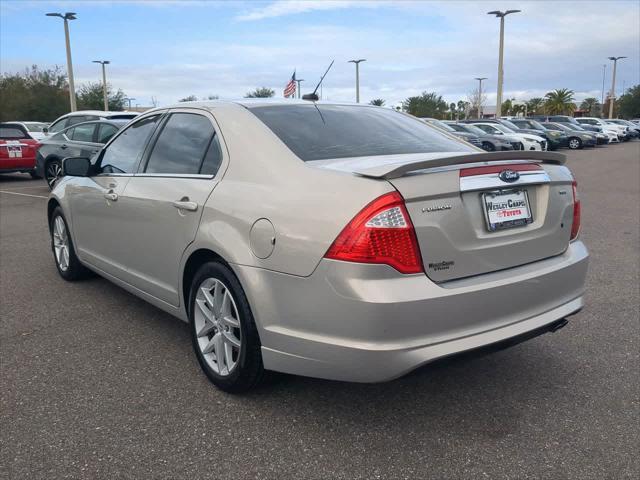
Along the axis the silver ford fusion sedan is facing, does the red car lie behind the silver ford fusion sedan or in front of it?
in front

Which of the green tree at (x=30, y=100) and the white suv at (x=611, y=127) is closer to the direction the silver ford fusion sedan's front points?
the green tree

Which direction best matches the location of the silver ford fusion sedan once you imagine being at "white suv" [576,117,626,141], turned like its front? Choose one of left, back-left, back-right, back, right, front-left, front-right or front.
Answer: front-right

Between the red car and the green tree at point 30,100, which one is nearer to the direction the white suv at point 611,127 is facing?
the red car

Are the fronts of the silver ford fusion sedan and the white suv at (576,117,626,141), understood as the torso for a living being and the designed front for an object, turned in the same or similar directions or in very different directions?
very different directions

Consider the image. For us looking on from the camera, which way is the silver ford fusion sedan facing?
facing away from the viewer and to the left of the viewer

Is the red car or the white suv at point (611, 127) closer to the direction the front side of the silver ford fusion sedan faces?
the red car

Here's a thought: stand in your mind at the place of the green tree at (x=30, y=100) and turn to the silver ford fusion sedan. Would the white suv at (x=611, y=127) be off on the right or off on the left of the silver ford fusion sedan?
left

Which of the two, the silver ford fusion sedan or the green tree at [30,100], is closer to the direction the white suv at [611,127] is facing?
the silver ford fusion sedan
